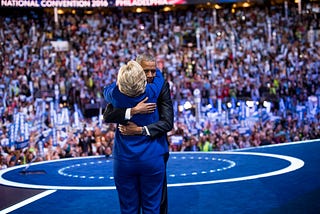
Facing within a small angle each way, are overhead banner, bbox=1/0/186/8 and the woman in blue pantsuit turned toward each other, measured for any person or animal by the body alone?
yes

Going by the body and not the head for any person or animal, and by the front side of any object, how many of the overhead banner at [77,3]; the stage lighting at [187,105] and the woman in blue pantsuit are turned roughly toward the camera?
2

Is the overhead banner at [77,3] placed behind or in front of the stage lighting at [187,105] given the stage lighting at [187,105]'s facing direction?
behind

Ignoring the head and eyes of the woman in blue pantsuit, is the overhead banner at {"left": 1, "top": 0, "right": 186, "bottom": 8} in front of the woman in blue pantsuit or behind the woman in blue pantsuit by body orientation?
in front

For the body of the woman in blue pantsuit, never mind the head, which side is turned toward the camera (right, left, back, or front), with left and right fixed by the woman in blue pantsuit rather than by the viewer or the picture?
back

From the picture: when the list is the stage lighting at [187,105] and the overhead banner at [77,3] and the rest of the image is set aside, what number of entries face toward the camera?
2

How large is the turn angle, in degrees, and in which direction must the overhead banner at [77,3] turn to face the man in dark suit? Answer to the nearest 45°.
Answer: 0° — it already faces them

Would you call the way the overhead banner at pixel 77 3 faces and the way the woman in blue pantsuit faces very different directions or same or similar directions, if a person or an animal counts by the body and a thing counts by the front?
very different directions

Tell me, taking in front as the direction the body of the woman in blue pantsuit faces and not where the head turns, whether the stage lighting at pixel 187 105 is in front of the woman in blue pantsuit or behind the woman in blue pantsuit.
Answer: in front

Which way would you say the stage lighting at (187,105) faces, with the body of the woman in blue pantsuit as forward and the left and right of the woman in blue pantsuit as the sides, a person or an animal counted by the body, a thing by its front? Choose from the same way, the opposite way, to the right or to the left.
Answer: the opposite way

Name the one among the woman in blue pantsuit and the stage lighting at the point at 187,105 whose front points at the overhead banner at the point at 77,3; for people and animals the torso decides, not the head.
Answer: the woman in blue pantsuit

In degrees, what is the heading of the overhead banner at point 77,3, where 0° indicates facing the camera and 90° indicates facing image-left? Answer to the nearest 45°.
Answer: approximately 0°
